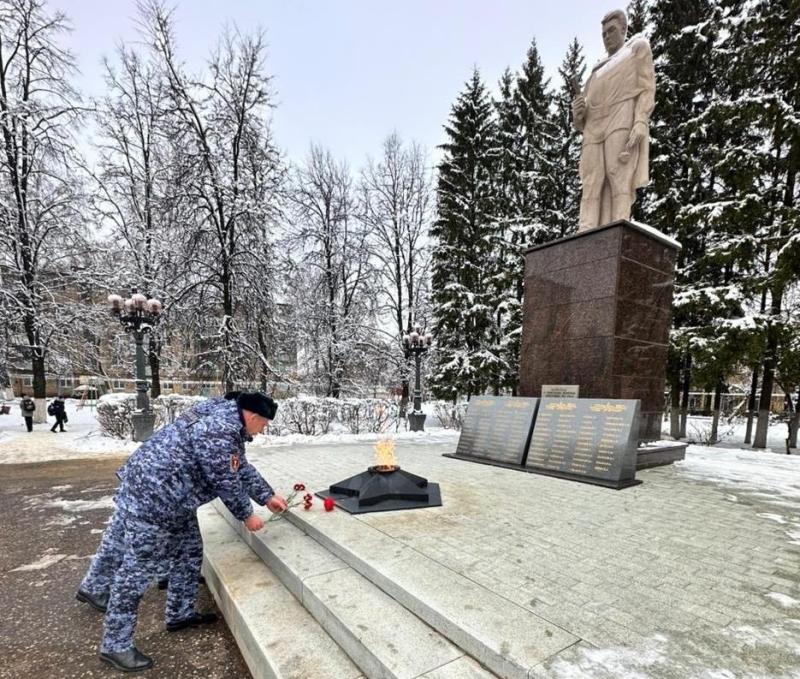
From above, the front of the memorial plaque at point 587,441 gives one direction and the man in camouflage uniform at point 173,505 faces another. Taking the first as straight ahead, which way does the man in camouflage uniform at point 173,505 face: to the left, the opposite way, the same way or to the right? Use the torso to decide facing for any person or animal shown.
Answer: the opposite way

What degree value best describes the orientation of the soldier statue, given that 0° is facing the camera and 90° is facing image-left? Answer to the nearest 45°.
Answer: approximately 45°

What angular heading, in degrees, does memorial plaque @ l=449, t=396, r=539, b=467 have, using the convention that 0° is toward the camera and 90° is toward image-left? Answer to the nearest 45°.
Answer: approximately 45°

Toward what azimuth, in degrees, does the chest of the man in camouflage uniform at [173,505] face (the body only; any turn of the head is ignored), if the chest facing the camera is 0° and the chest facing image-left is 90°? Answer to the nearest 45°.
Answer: approximately 270°

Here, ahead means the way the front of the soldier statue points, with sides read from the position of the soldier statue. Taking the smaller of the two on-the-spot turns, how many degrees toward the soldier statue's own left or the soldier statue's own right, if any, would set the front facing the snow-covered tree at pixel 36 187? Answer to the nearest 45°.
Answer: approximately 45° to the soldier statue's own right

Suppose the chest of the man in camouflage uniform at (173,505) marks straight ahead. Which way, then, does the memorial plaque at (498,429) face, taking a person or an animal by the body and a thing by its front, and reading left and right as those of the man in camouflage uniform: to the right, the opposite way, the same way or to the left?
the opposite way

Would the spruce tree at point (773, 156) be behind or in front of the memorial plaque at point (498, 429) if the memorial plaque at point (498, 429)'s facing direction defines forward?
behind

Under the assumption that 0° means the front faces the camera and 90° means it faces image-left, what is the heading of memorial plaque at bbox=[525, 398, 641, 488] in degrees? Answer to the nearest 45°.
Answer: approximately 45°

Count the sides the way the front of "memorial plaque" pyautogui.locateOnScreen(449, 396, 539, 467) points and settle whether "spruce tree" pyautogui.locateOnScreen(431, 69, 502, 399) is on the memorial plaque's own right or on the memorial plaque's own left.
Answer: on the memorial plaque's own right

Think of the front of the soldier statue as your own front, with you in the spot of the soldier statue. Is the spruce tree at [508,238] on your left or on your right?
on your right
